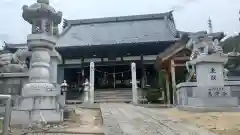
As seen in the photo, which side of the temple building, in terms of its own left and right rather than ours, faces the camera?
front

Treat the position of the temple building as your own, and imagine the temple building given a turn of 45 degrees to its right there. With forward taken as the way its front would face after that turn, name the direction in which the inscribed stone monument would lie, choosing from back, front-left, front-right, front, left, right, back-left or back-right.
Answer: front-left

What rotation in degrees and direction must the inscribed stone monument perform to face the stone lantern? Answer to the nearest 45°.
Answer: approximately 45° to its right

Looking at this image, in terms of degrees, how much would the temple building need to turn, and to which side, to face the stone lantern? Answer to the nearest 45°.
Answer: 0° — it already faces it

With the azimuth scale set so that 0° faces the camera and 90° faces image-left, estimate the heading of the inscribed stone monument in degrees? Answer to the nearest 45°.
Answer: approximately 0°
